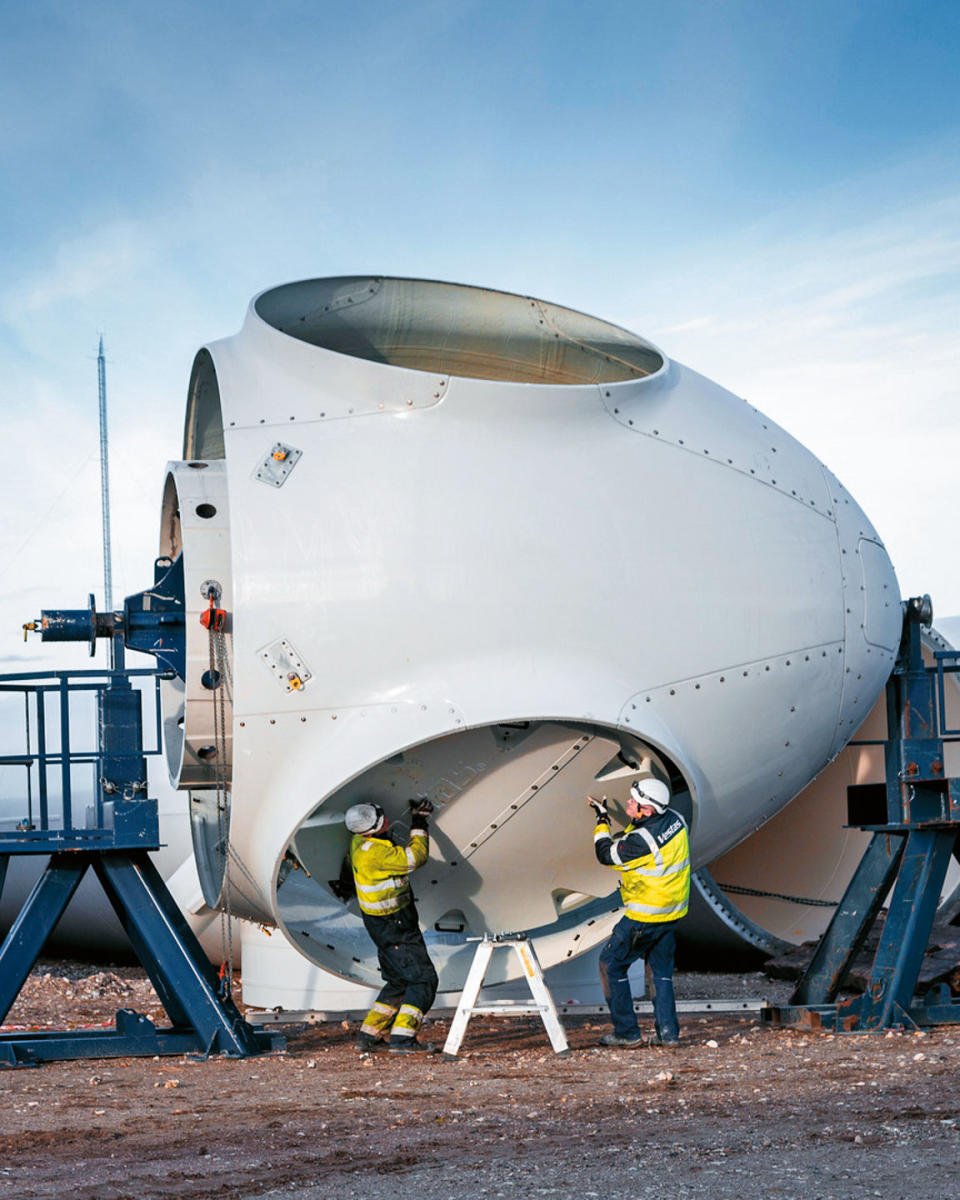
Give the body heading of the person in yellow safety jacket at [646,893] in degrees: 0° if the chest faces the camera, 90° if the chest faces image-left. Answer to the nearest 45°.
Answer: approximately 135°

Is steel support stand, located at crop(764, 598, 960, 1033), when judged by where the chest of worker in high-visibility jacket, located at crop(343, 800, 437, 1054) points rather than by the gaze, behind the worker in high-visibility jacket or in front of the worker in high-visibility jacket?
in front

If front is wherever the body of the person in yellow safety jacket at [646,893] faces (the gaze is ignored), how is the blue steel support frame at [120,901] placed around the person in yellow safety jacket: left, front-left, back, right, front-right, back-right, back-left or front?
front-left
